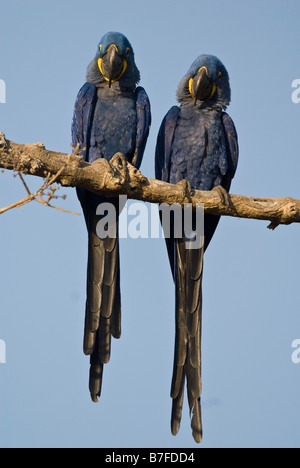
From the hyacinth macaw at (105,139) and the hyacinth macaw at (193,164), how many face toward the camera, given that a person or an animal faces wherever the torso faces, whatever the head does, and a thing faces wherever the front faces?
2

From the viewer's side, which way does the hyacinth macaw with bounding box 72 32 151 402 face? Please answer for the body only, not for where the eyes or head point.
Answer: toward the camera

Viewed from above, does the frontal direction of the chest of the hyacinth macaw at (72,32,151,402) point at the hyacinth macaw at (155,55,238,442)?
no

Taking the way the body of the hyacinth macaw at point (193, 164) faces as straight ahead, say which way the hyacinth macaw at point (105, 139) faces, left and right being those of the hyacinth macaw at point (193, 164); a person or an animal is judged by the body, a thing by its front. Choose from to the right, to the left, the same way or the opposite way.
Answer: the same way

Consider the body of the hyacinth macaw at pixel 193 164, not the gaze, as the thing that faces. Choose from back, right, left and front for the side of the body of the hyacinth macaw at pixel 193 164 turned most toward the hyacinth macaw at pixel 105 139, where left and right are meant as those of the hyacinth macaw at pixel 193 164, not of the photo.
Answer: right

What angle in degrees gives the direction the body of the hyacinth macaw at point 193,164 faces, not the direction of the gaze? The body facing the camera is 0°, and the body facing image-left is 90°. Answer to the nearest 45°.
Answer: approximately 0°
